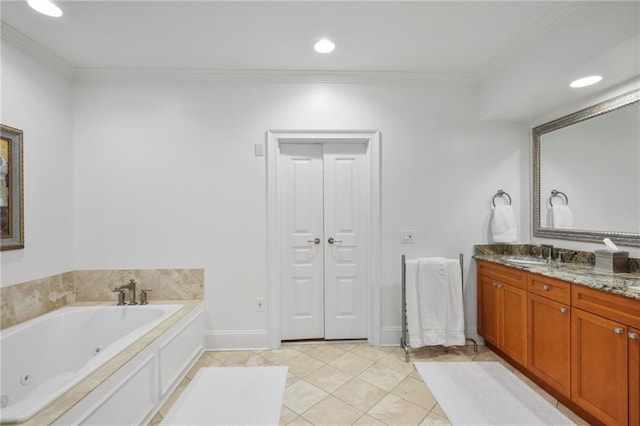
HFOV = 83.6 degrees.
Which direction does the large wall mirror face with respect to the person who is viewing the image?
facing the viewer and to the left of the viewer

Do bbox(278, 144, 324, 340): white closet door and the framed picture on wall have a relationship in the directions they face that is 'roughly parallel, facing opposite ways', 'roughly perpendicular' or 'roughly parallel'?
roughly perpendicular

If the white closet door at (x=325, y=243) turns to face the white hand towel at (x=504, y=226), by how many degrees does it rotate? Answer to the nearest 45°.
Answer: approximately 90° to its left

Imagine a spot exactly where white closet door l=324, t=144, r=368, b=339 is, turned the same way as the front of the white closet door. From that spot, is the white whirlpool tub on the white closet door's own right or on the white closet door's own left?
on the white closet door's own right

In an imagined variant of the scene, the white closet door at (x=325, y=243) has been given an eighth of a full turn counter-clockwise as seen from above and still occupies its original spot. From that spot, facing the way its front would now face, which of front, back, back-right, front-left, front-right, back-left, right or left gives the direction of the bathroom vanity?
front

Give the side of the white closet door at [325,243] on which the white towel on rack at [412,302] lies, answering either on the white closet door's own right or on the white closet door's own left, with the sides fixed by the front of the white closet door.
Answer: on the white closet door's own left

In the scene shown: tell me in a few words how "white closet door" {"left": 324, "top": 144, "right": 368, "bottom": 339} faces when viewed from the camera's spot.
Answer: facing the viewer

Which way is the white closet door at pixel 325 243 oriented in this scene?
toward the camera

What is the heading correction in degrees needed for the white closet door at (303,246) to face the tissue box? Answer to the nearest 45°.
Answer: approximately 45° to its left

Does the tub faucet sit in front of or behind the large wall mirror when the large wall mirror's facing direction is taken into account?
in front

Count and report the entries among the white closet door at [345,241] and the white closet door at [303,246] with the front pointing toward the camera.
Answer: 2

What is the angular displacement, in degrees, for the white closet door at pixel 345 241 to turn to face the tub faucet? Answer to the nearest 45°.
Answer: approximately 90° to its right

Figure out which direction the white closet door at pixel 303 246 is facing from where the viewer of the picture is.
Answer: facing the viewer

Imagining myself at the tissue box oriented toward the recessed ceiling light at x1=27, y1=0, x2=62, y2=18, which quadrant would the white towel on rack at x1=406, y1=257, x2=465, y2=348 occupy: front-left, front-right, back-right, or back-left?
front-right

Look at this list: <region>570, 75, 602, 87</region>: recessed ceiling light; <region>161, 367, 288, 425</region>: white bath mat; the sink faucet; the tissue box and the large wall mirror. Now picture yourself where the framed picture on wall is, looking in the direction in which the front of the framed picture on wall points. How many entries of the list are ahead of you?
5

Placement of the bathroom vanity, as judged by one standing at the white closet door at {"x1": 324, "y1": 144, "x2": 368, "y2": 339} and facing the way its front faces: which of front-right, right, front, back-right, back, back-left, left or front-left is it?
front-left

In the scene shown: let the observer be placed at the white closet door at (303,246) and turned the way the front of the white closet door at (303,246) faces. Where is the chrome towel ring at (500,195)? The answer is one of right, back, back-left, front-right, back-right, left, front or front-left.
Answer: left

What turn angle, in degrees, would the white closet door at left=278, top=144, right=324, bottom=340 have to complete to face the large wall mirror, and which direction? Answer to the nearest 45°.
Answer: approximately 90° to its left

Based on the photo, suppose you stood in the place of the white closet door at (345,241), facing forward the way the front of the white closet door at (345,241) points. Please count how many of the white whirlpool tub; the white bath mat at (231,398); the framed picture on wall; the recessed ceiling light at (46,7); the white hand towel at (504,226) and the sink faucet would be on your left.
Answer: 2
